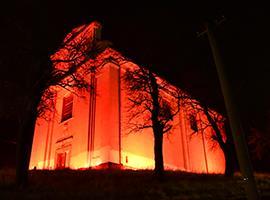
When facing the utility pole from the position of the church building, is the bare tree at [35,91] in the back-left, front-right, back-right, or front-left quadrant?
front-right

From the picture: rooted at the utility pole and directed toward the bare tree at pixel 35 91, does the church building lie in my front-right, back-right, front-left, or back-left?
front-right

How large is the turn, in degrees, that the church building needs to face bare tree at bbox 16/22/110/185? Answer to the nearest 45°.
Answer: approximately 45° to its left

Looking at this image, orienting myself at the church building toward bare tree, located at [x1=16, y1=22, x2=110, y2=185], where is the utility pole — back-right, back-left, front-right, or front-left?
front-left

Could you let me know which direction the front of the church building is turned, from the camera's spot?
facing the viewer and to the left of the viewer

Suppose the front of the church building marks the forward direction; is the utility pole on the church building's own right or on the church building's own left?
on the church building's own left

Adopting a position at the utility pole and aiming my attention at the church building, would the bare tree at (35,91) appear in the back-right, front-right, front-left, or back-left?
front-left
